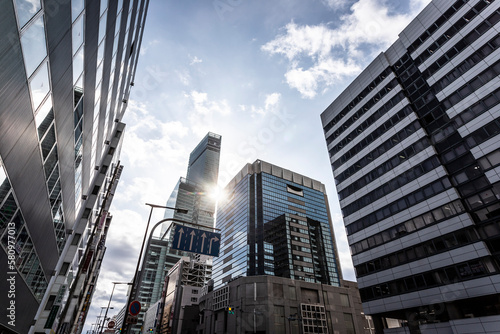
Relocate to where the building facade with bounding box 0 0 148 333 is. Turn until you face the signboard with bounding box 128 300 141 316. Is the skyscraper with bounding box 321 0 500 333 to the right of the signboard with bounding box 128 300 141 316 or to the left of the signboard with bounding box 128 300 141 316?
right

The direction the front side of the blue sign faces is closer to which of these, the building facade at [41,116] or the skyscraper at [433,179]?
the building facade

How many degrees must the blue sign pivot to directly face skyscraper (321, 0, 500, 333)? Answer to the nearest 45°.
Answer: approximately 90° to its left

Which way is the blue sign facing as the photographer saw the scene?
facing the viewer

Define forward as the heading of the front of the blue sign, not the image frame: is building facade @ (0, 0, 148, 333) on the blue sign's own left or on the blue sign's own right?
on the blue sign's own right

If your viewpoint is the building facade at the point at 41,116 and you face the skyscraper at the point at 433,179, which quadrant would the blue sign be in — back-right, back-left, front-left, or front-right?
front-left

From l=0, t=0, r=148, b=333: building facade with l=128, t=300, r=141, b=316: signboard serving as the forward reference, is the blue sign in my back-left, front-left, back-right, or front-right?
front-right
